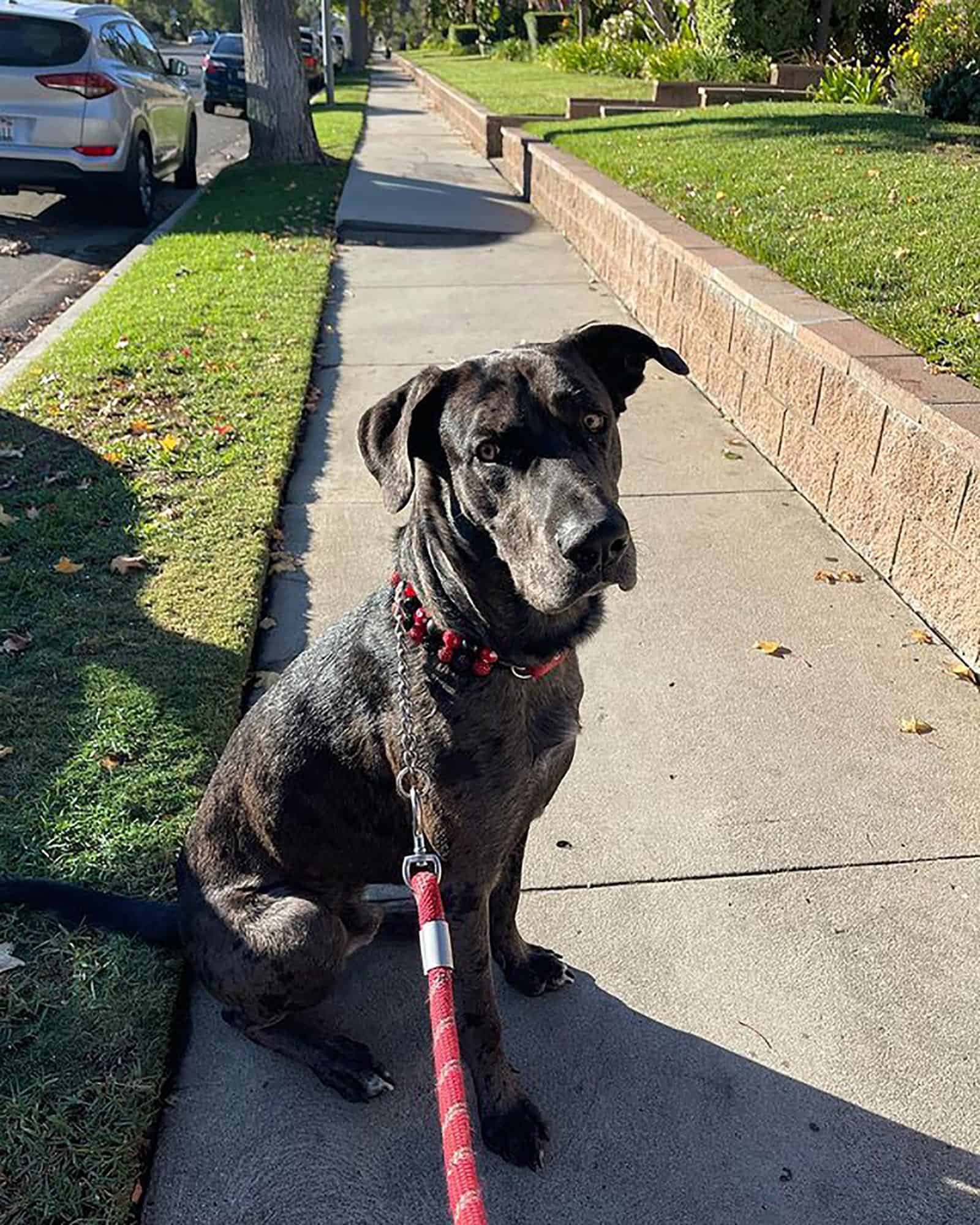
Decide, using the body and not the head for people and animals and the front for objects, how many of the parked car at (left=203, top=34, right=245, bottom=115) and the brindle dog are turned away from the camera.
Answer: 1

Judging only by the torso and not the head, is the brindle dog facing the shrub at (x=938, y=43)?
no

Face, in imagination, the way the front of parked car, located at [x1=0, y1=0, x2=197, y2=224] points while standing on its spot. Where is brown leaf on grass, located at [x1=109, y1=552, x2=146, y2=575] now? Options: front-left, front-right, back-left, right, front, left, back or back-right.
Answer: back-right

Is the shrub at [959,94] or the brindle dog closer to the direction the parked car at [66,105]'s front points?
the shrub

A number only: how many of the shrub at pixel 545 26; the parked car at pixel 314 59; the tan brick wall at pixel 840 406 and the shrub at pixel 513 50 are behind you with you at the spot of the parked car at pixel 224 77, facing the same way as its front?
1

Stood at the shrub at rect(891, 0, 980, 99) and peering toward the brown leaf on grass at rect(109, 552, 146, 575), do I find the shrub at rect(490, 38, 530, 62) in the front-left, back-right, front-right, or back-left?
back-right

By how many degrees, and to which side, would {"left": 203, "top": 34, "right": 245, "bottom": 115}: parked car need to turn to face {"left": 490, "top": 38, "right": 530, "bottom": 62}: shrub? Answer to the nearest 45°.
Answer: approximately 45° to its right

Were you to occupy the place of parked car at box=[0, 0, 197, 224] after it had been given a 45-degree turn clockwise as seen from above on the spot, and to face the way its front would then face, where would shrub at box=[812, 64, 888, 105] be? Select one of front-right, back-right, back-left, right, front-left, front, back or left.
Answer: front

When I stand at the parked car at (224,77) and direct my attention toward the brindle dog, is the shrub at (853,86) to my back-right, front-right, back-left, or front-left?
front-left

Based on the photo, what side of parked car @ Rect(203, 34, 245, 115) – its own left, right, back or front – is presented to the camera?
back

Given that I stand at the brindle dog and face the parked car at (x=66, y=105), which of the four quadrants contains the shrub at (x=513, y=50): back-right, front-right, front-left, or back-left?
front-right

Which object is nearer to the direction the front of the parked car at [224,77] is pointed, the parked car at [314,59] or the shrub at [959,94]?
the parked car

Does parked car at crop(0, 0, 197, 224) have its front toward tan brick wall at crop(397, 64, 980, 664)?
no

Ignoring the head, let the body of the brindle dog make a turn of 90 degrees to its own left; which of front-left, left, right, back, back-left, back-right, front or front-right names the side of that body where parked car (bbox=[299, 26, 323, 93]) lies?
front-left

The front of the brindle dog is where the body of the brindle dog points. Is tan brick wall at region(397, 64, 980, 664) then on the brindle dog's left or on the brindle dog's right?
on the brindle dog's left

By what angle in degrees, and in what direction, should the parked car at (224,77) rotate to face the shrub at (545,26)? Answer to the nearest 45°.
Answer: approximately 45° to its right

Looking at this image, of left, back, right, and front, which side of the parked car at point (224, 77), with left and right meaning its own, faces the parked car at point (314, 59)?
front

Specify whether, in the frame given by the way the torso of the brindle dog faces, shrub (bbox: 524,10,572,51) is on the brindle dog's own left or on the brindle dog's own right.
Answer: on the brindle dog's own left

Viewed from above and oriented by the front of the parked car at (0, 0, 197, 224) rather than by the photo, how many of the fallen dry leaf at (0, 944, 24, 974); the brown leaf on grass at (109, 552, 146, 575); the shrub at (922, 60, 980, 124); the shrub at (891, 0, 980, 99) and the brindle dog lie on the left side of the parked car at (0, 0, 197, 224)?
0

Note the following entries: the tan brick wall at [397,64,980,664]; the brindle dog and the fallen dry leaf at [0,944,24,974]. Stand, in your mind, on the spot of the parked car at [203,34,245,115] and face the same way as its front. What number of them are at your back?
3
